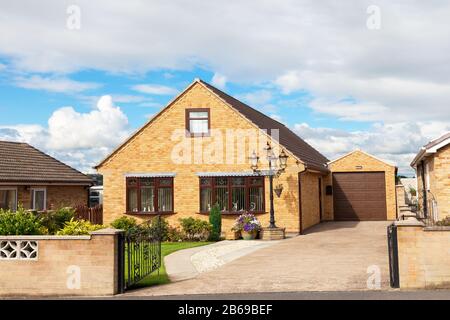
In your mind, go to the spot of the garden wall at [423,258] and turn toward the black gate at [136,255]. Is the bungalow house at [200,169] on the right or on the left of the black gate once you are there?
right

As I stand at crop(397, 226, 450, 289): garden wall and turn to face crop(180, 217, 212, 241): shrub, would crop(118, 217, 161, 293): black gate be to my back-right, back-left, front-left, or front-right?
front-left

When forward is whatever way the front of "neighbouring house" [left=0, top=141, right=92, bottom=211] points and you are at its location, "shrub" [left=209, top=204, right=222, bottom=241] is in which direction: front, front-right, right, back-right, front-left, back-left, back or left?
front-left

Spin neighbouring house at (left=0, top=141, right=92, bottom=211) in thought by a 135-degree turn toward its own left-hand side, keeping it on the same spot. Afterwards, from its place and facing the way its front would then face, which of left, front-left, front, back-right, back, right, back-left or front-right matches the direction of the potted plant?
right

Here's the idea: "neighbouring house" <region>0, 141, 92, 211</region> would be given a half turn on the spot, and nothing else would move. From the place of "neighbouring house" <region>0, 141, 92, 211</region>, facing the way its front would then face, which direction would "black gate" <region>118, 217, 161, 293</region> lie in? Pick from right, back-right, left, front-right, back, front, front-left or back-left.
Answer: back

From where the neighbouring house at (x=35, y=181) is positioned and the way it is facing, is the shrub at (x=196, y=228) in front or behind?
in front

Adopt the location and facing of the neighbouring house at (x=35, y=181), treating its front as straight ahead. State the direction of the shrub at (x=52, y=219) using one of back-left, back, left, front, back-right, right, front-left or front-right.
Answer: front

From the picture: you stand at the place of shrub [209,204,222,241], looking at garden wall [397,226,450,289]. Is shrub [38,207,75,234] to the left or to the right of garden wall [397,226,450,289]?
right

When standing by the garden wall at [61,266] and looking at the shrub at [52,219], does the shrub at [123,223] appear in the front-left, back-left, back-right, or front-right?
front-right

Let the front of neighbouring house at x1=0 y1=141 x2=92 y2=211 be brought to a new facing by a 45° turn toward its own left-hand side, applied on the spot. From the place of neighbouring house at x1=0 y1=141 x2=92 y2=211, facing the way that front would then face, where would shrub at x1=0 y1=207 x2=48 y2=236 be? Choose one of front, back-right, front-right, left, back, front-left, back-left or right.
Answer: front-right

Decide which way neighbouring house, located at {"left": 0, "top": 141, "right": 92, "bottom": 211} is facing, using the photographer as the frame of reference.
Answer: facing the viewer

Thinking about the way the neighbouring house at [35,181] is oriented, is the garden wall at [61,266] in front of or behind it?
in front

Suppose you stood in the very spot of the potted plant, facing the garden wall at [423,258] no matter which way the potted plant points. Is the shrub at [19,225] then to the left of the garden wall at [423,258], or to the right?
right
